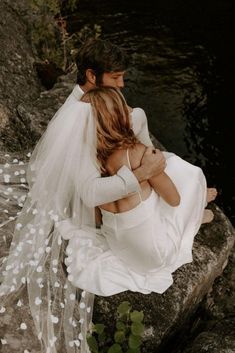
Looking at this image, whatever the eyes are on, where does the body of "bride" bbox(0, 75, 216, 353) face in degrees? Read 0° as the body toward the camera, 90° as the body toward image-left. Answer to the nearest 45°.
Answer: approximately 225°

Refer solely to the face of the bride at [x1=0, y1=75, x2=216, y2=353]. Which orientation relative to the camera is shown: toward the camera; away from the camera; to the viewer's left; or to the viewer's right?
away from the camera

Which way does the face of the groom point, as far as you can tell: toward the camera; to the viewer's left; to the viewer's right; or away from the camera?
to the viewer's right
